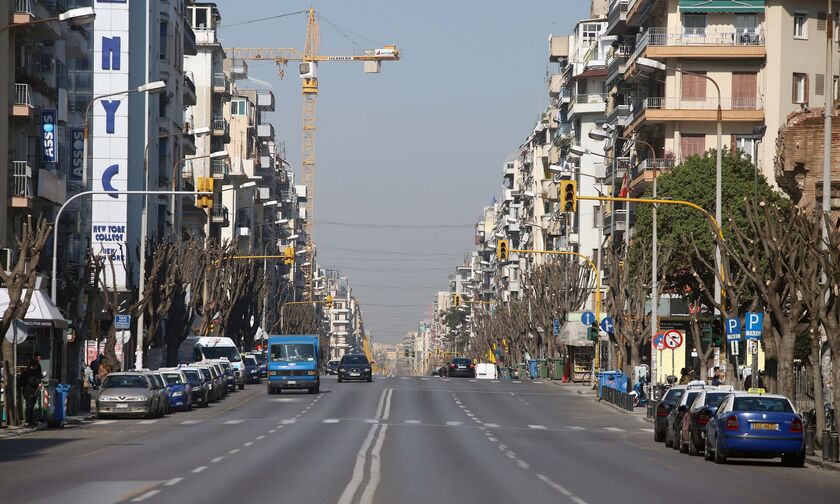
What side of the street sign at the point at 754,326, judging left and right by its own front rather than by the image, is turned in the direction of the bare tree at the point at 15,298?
right

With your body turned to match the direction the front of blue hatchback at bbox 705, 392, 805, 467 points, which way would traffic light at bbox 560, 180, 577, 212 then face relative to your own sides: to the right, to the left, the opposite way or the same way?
the opposite way

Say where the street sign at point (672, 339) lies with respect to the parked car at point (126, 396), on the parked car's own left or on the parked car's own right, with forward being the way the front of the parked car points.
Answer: on the parked car's own left

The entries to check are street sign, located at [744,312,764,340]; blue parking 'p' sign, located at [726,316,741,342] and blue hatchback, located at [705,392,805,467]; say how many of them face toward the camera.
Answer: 2

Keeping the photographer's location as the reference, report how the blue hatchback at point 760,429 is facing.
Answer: facing away from the viewer

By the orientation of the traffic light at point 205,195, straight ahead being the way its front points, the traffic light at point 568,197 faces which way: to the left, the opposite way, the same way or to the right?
the opposite way

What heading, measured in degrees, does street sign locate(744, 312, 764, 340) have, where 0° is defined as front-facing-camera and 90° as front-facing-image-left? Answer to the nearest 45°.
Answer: approximately 0°

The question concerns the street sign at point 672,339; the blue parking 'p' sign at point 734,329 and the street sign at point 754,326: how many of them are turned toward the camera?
3

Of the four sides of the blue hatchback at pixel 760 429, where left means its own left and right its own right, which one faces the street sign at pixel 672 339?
front
